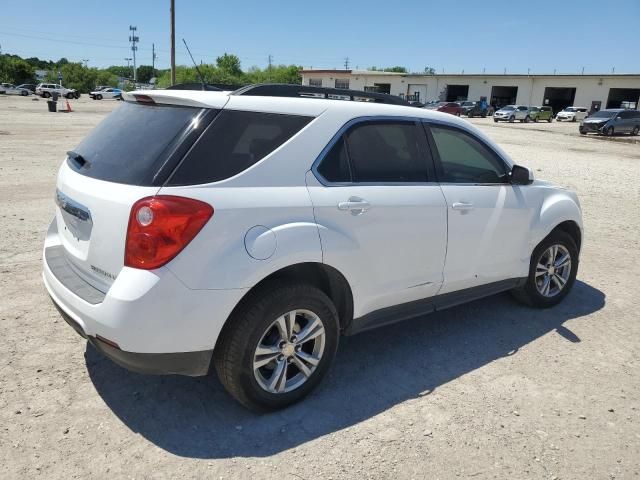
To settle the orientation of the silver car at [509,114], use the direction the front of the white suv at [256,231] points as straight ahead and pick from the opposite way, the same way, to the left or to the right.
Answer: the opposite way

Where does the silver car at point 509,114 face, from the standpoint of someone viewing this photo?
facing the viewer and to the left of the viewer

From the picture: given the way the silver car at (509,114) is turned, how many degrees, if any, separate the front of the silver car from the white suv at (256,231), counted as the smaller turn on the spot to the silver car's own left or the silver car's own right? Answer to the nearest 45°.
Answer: approximately 45° to the silver car's own left

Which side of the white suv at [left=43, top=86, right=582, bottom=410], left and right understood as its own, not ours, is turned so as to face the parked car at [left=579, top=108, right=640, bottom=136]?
front

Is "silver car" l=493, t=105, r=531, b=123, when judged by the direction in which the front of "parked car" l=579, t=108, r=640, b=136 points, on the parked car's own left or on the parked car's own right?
on the parked car's own right

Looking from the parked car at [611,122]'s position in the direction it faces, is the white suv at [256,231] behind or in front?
in front

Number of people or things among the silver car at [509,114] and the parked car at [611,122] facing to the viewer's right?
0

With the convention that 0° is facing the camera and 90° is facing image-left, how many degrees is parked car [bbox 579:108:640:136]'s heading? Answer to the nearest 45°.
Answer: approximately 45°

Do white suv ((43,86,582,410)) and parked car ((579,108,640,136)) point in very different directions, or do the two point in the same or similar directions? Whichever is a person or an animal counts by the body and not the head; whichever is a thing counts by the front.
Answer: very different directions

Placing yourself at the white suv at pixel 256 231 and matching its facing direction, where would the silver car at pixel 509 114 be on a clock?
The silver car is roughly at 11 o'clock from the white suv.

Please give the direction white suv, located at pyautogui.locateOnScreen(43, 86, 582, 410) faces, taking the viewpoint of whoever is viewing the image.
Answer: facing away from the viewer and to the right of the viewer
